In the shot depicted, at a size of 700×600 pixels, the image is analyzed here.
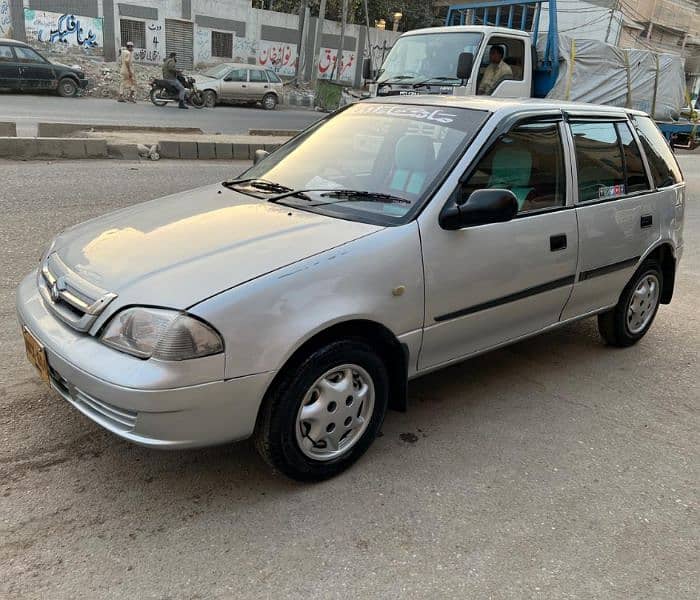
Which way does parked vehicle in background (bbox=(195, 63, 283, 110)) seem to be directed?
to the viewer's left

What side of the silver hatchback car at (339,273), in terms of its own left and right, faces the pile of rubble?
right

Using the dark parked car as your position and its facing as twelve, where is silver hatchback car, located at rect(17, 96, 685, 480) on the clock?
The silver hatchback car is roughly at 3 o'clock from the dark parked car.

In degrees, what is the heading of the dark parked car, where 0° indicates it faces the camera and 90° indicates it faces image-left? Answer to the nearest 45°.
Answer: approximately 270°
